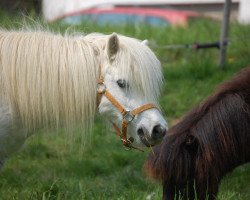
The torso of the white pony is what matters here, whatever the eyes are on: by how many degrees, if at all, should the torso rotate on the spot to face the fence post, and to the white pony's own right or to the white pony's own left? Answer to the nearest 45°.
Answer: approximately 45° to the white pony's own left

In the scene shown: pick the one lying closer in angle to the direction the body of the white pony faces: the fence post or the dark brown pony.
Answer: the dark brown pony

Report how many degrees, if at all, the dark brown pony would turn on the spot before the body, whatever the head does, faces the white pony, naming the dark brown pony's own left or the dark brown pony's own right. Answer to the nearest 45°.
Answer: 0° — it already faces it

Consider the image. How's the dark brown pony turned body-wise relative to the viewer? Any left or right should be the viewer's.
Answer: facing to the left of the viewer

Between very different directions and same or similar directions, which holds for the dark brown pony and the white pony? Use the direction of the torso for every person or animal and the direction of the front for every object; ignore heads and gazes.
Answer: very different directions

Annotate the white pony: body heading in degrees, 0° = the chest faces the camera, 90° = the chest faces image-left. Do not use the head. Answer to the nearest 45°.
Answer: approximately 270°

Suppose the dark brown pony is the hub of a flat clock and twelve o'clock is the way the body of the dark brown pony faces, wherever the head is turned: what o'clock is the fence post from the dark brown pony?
The fence post is roughly at 3 o'clock from the dark brown pony.

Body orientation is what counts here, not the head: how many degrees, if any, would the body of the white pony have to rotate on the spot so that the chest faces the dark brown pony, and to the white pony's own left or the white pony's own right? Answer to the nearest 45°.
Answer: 0° — it already faces it

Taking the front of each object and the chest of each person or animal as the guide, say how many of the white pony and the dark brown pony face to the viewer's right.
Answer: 1
